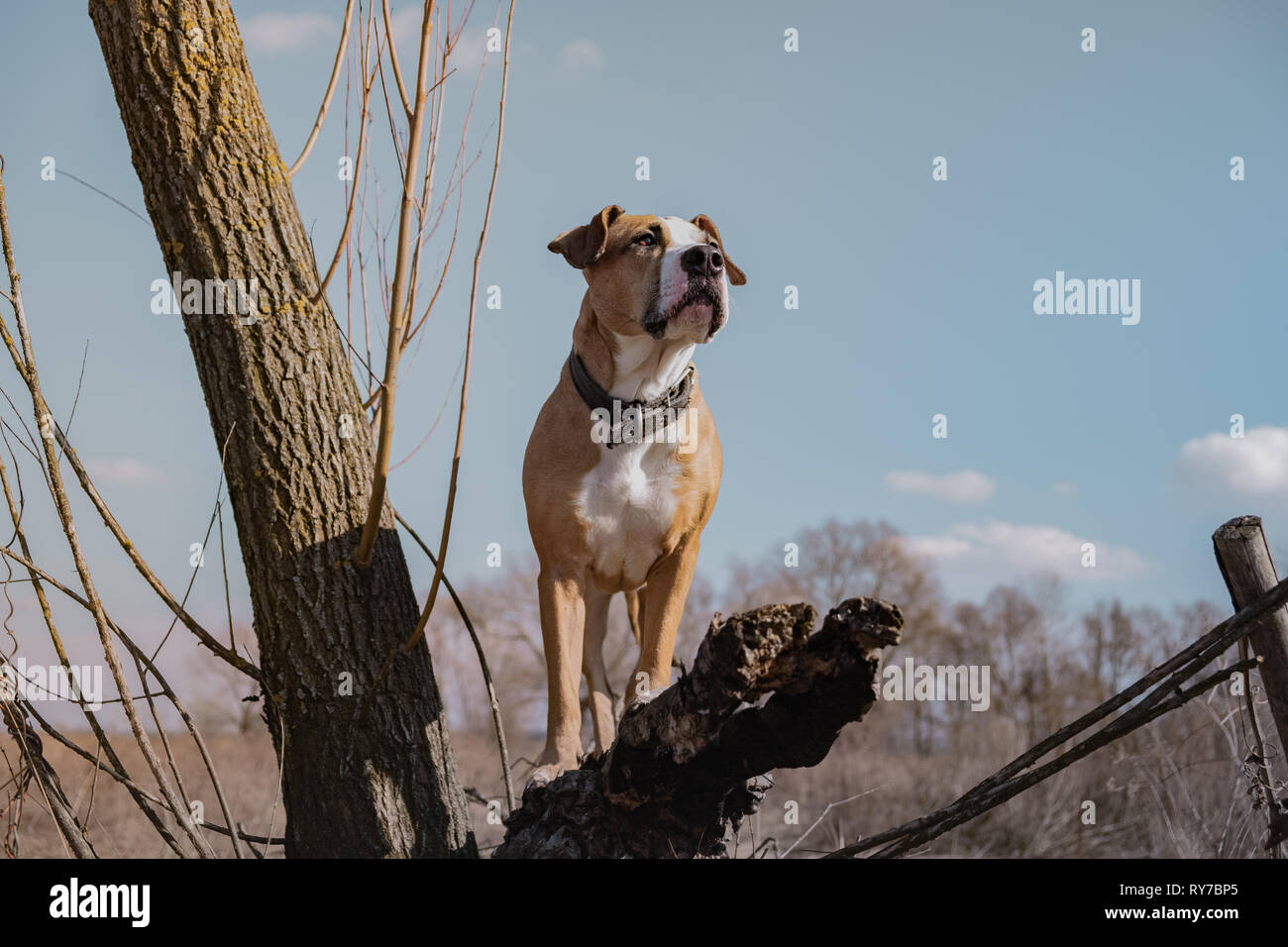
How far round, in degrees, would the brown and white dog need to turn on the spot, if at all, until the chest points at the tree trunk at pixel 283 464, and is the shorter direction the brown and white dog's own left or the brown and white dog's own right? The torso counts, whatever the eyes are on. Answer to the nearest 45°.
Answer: approximately 45° to the brown and white dog's own right

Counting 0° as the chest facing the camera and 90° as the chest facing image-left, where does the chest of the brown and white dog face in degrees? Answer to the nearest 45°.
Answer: approximately 0°
